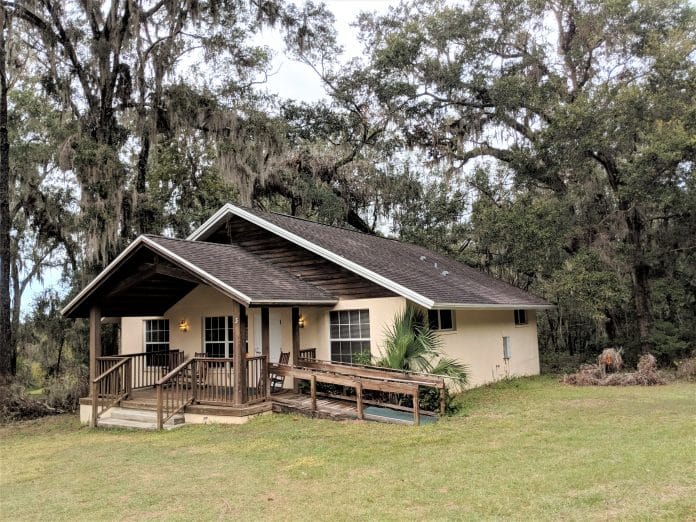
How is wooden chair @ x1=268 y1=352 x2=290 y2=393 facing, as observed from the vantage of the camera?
facing the viewer and to the left of the viewer

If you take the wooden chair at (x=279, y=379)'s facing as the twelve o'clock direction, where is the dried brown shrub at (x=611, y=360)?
The dried brown shrub is roughly at 7 o'clock from the wooden chair.

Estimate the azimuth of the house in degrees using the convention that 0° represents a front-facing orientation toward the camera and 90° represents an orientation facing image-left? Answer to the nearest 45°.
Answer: approximately 45°

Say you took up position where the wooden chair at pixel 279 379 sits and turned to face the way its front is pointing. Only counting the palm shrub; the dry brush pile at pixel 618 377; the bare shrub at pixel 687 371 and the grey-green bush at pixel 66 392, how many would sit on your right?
1

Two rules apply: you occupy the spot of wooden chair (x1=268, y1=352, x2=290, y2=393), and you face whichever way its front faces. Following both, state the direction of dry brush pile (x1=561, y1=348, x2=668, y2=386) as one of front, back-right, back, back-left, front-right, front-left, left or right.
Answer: back-left

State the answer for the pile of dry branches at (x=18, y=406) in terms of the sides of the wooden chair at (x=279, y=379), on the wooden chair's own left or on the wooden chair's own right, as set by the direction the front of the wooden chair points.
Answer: on the wooden chair's own right

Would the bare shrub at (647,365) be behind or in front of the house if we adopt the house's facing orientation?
behind

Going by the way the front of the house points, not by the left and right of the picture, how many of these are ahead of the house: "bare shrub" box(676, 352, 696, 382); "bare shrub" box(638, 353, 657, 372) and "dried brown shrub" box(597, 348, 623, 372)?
0

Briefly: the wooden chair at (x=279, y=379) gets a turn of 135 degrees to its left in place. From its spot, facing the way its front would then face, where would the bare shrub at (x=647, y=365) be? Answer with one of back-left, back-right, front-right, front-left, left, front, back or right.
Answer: front

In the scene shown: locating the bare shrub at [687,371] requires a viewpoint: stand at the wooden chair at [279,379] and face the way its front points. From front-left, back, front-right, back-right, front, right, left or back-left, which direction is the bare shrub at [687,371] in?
back-left

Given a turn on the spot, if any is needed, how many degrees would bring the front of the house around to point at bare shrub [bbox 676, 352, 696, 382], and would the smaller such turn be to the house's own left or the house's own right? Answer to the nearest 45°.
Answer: approximately 135° to the house's own left

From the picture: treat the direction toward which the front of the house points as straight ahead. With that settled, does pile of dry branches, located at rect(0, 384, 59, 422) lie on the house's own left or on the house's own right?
on the house's own right
